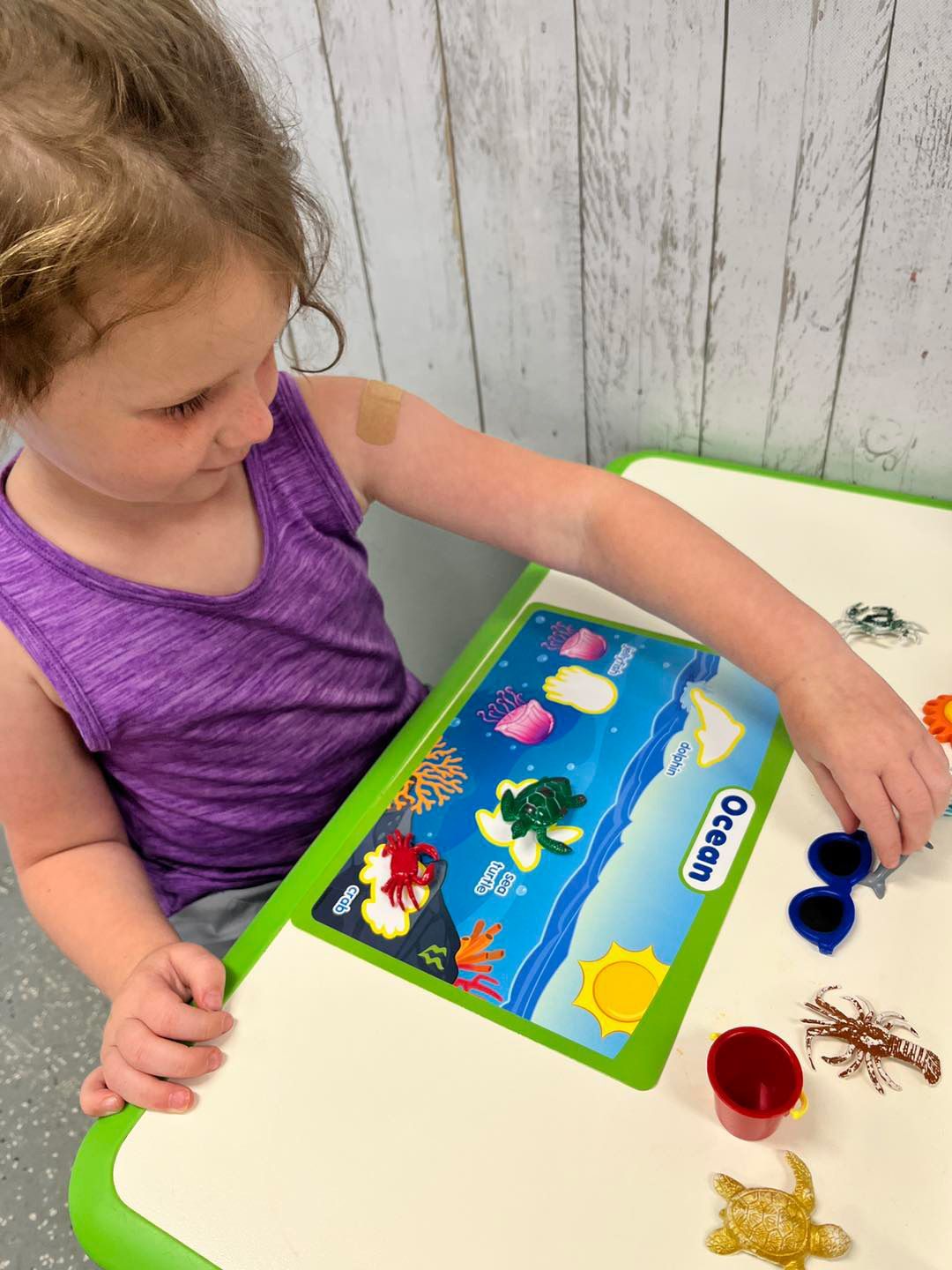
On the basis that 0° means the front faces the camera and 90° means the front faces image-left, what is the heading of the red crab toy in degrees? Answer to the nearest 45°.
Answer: approximately 270°

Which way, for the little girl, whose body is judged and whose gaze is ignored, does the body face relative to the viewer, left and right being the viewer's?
facing the viewer and to the right of the viewer

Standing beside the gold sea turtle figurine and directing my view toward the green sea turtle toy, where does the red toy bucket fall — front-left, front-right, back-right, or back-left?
front-right
